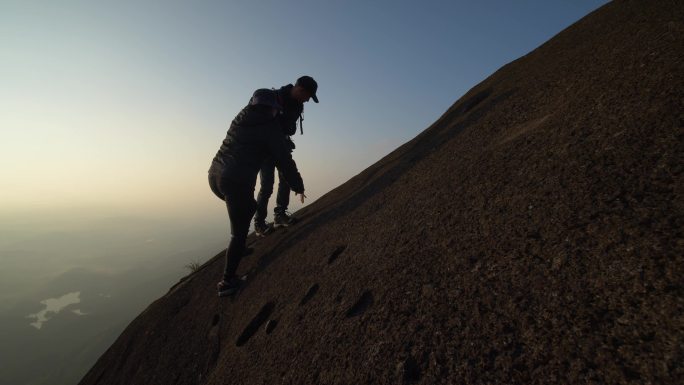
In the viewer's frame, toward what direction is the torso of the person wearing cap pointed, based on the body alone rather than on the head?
to the viewer's right

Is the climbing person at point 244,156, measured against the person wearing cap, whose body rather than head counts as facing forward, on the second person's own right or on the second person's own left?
on the second person's own right

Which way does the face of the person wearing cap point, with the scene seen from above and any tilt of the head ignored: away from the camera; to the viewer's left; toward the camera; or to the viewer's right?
to the viewer's right
